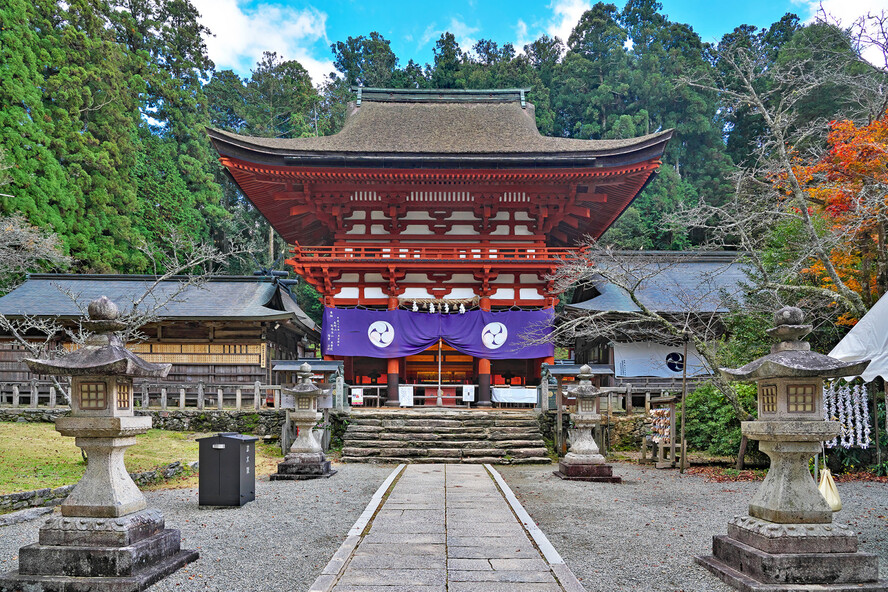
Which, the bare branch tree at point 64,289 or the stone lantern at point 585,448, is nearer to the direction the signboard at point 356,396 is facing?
the stone lantern

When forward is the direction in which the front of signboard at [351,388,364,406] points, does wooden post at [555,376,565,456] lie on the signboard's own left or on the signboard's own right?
on the signboard's own left

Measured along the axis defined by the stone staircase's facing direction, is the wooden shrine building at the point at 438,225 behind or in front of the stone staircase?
behind

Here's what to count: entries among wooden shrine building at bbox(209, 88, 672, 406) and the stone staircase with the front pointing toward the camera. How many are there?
2

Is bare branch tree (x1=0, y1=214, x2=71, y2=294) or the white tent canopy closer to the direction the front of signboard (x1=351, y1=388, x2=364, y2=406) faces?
the white tent canopy

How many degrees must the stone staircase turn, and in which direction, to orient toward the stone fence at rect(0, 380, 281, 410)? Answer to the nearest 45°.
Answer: approximately 135° to its right

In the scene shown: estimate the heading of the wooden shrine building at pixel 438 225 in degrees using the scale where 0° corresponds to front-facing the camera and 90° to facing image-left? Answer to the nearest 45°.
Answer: approximately 0°

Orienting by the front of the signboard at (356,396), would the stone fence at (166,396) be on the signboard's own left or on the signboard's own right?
on the signboard's own right

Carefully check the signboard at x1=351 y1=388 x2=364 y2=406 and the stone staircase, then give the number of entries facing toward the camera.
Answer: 2
